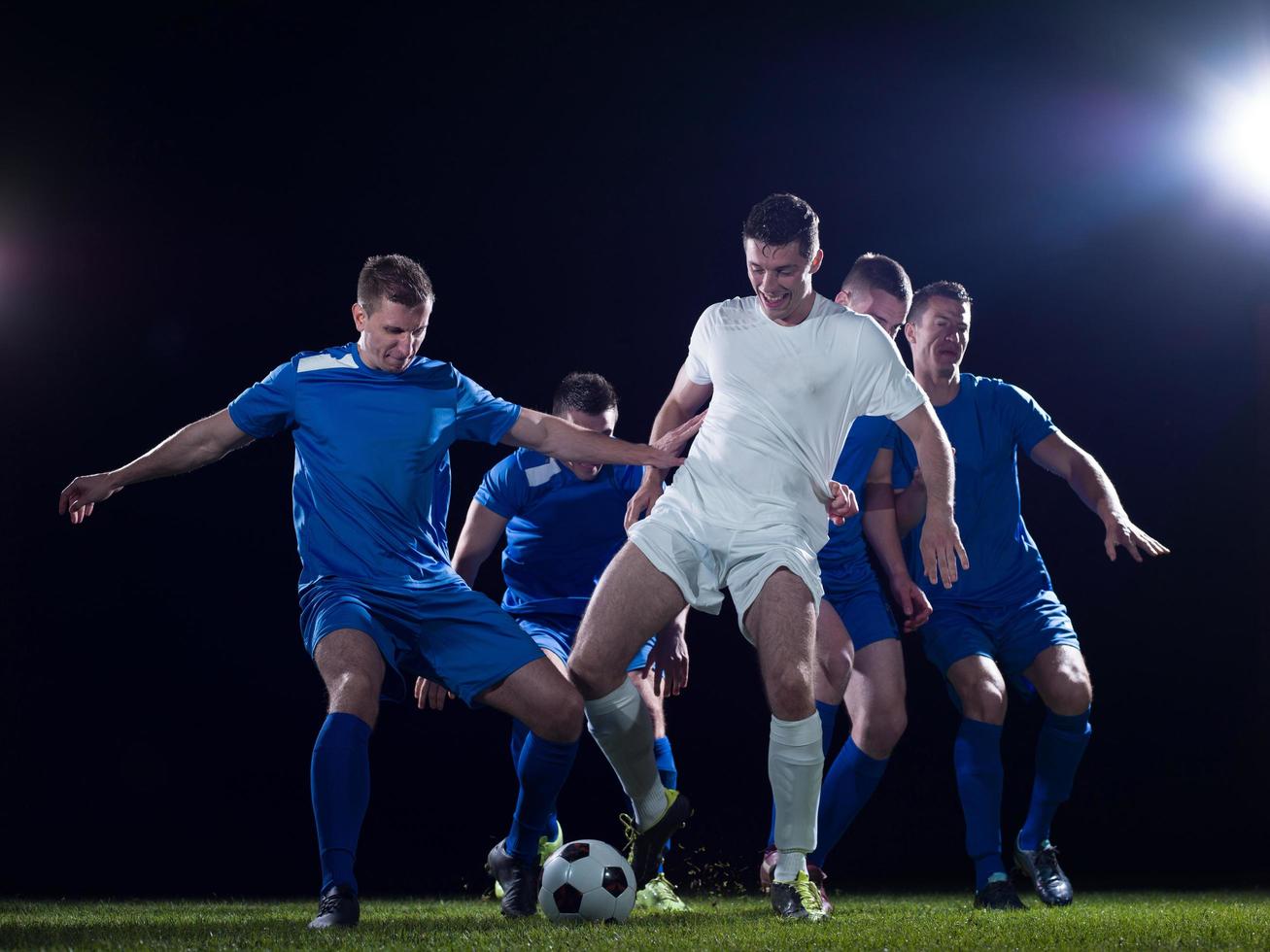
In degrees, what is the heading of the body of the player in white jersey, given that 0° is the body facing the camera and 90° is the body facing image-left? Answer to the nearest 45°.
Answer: approximately 0°

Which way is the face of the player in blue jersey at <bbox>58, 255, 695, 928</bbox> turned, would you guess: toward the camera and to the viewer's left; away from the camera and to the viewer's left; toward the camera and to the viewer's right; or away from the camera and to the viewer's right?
toward the camera and to the viewer's right

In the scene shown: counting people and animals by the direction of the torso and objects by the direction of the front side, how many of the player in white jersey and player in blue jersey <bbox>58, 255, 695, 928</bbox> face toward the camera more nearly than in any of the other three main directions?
2

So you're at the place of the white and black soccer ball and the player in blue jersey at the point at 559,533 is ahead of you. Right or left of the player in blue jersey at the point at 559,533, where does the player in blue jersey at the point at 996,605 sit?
right

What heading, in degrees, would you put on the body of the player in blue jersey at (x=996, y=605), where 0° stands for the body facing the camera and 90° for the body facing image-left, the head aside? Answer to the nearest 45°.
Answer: approximately 0°

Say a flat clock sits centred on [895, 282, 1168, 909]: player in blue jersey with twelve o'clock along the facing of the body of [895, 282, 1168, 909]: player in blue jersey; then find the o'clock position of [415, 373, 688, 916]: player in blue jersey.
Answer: [415, 373, 688, 916]: player in blue jersey is roughly at 3 o'clock from [895, 282, 1168, 909]: player in blue jersey.

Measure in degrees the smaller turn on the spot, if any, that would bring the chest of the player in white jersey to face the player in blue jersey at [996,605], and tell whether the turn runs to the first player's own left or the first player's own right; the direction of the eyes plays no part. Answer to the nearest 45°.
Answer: approximately 135° to the first player's own left

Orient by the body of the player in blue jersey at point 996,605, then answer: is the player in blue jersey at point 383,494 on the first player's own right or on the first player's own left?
on the first player's own right

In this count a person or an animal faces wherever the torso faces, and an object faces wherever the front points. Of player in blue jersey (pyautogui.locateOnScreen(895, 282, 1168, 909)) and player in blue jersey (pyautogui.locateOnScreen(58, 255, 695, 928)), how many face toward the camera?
2
